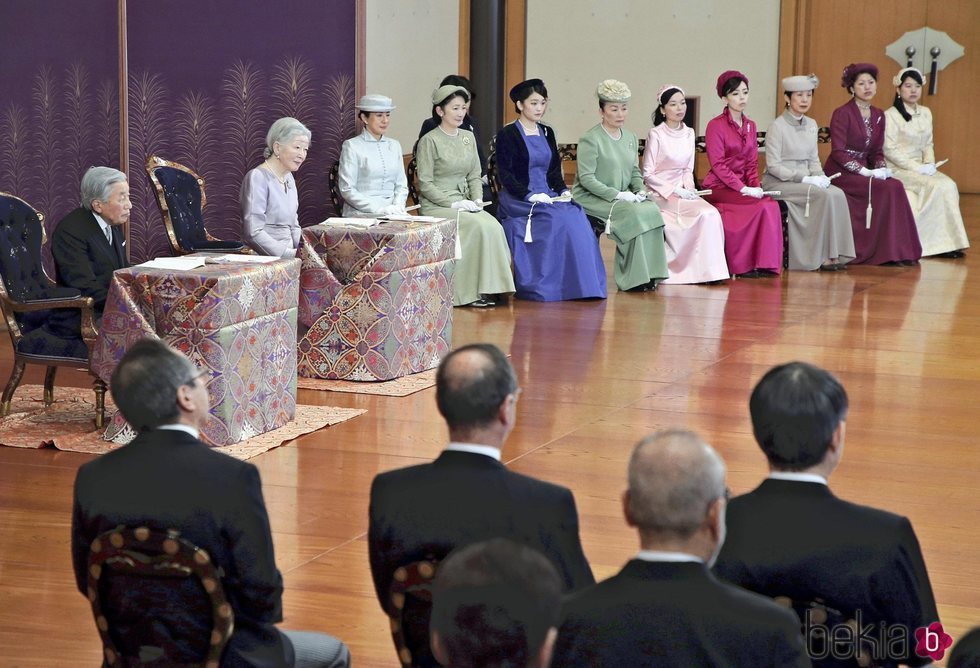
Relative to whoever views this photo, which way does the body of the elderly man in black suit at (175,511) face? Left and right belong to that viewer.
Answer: facing away from the viewer and to the right of the viewer

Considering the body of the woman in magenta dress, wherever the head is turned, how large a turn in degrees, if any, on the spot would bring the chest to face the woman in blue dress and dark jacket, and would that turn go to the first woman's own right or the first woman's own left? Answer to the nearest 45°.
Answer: approximately 90° to the first woman's own right

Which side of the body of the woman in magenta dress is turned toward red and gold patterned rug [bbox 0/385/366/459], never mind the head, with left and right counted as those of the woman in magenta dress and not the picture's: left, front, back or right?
right

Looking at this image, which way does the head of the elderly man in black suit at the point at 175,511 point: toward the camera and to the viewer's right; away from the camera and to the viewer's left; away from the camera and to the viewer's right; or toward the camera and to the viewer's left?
away from the camera and to the viewer's right

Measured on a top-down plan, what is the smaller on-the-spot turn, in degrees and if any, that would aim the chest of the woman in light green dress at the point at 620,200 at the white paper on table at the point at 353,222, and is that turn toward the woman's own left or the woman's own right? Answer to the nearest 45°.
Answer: approximately 90° to the woman's own right

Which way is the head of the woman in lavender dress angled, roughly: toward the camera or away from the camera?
toward the camera

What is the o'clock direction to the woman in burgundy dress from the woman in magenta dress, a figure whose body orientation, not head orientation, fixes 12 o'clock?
The woman in burgundy dress is roughly at 9 o'clock from the woman in magenta dress.

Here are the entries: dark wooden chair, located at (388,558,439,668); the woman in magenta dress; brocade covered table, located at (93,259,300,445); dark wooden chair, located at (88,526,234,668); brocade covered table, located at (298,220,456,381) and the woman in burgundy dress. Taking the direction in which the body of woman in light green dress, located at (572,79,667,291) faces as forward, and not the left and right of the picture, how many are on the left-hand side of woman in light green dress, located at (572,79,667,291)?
2

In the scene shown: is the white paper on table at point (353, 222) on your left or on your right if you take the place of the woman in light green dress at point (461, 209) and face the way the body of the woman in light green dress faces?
on your right

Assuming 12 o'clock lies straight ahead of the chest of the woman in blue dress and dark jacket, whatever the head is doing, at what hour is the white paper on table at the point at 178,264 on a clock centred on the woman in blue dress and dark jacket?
The white paper on table is roughly at 2 o'clock from the woman in blue dress and dark jacket.

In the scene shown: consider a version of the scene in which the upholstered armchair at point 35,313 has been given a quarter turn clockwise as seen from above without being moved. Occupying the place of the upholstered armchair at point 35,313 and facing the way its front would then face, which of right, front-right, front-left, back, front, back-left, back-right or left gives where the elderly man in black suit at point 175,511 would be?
front-left

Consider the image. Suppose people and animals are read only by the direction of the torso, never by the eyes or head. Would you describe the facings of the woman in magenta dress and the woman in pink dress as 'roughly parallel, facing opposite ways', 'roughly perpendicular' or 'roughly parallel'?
roughly parallel

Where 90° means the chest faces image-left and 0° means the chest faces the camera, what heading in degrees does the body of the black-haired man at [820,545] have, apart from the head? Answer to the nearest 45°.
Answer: approximately 225°

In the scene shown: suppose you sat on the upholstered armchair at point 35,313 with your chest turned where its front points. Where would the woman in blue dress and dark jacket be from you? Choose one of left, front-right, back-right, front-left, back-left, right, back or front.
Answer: left

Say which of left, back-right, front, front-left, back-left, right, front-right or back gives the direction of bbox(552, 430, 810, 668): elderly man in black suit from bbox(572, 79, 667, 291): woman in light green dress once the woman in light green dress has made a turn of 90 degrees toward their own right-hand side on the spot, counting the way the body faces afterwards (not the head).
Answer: front-left
